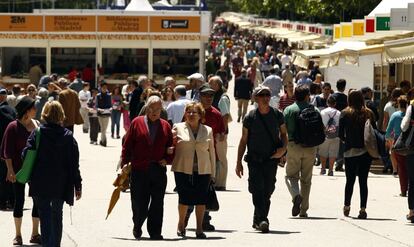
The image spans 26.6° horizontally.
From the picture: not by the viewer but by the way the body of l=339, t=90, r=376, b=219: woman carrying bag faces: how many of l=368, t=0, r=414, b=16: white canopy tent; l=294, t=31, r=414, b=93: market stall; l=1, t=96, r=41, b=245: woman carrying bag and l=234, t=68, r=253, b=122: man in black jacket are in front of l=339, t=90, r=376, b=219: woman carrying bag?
3

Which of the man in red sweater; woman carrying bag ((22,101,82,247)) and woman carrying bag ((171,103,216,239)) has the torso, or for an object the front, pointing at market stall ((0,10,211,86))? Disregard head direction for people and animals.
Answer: woman carrying bag ((22,101,82,247))

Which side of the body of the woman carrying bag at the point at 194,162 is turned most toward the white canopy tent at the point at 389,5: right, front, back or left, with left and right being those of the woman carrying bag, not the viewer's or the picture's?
back

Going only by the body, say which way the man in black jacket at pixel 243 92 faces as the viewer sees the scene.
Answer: away from the camera

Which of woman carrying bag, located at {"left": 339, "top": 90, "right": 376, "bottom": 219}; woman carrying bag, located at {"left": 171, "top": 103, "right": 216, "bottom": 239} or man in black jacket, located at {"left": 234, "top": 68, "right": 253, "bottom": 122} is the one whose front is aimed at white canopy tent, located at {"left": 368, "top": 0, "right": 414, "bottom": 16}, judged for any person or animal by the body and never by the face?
woman carrying bag, located at {"left": 339, "top": 90, "right": 376, "bottom": 219}

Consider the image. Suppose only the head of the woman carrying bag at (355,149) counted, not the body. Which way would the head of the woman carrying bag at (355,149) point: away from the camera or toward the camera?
away from the camera

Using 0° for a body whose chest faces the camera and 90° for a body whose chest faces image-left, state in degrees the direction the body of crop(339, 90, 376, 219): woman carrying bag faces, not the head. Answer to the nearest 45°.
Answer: approximately 180°

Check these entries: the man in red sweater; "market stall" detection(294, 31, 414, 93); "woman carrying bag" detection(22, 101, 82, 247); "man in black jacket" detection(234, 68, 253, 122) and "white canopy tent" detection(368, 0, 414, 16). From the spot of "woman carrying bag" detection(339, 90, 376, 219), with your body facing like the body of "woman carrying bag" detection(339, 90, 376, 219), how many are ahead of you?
3

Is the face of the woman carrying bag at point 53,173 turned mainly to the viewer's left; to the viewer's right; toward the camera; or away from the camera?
away from the camera
